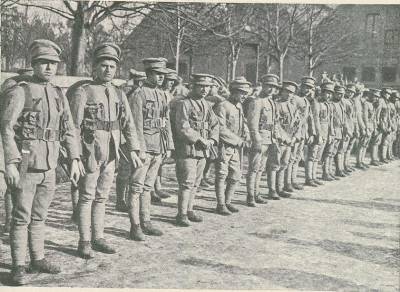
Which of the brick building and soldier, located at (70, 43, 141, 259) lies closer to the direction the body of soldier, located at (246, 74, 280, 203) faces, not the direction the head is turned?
the soldier

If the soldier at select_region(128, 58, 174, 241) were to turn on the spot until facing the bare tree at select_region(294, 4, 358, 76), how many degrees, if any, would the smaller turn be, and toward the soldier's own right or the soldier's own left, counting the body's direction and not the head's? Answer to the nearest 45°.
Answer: approximately 90° to the soldier's own left

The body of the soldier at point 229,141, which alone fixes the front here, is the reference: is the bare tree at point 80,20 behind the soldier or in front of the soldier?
behind

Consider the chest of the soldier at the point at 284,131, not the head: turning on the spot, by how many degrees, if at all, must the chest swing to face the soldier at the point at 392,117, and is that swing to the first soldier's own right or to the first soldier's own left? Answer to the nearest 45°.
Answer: approximately 90° to the first soldier's own left

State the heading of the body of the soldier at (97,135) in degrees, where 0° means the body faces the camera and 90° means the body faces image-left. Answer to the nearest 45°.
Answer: approximately 315°

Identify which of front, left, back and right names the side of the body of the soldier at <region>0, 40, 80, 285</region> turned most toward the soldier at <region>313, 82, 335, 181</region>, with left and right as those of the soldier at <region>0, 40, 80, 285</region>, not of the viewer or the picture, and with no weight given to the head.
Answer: left

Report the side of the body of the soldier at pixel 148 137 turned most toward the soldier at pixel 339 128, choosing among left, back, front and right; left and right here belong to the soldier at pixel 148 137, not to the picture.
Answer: left

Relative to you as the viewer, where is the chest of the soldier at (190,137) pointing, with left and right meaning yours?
facing the viewer and to the right of the viewer
